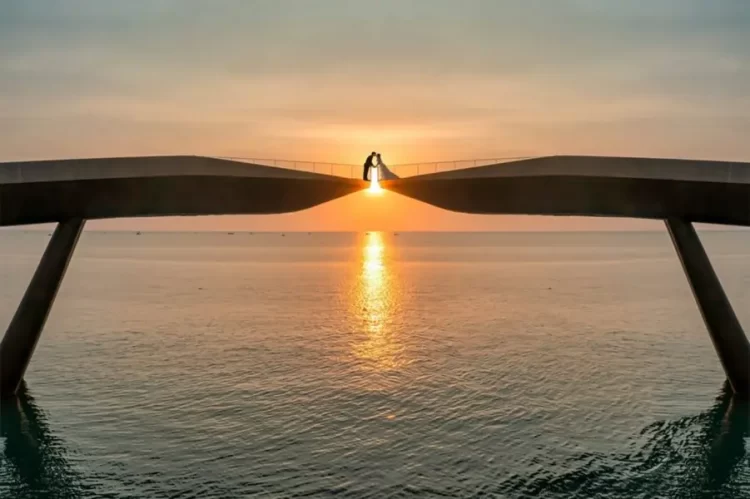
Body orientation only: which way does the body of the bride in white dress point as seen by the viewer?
to the viewer's left

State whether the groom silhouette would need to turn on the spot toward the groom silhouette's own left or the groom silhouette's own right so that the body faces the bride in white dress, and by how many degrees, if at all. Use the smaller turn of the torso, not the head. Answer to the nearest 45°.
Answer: approximately 45° to the groom silhouette's own left

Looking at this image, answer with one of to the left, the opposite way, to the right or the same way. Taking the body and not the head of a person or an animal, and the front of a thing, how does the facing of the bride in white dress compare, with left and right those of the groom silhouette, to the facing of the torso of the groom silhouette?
the opposite way

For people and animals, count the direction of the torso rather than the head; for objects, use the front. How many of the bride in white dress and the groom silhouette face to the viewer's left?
1

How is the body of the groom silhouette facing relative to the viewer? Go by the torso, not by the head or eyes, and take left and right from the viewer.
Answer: facing to the right of the viewer

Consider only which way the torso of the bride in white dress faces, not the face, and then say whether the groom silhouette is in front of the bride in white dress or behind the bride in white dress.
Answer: in front
